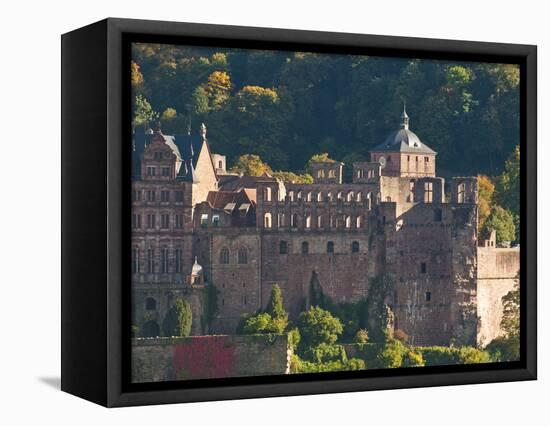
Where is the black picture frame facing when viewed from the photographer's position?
facing the viewer and to the right of the viewer
